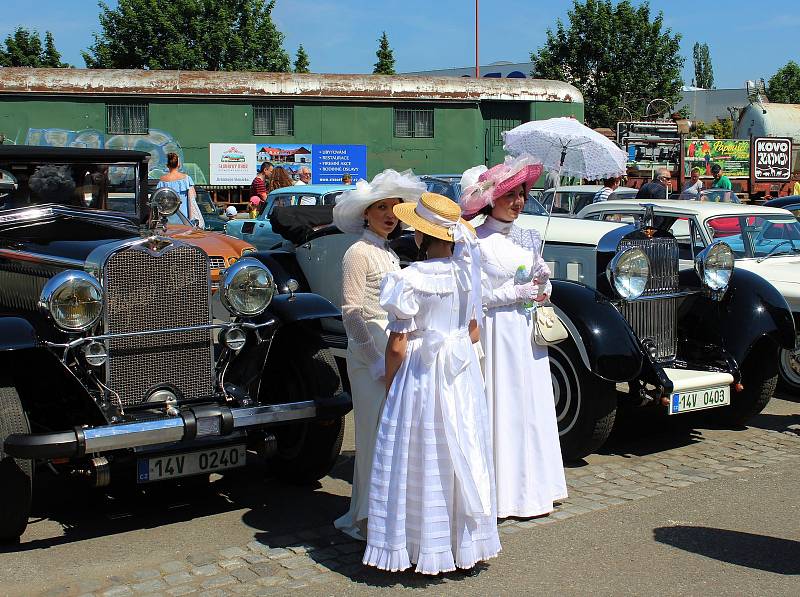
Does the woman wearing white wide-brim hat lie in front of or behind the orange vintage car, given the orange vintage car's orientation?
in front

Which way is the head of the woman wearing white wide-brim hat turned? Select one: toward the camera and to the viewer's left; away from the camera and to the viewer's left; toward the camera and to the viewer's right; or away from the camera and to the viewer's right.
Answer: toward the camera and to the viewer's right

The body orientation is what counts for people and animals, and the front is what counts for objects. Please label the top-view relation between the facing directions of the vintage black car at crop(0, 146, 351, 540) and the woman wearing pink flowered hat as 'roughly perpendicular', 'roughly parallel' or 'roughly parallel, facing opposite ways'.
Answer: roughly parallel

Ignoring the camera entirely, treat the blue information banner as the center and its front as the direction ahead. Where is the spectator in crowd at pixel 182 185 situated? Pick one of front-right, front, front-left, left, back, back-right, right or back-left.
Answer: front

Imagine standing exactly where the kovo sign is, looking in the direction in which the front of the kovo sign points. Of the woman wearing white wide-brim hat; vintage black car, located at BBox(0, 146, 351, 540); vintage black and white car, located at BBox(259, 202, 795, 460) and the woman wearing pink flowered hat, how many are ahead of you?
4

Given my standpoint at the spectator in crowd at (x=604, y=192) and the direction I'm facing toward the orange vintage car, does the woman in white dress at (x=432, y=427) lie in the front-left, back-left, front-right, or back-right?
front-left

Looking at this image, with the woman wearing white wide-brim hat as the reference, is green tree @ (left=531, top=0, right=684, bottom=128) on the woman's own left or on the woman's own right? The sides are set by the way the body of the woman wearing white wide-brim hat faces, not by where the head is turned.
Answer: on the woman's own left

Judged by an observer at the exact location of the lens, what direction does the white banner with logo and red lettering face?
facing the viewer

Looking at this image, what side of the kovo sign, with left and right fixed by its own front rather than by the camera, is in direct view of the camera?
front

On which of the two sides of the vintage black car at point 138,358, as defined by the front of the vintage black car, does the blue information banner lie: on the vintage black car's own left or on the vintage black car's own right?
on the vintage black car's own left

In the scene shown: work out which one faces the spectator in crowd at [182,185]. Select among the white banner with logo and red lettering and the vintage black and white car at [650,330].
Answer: the white banner with logo and red lettering

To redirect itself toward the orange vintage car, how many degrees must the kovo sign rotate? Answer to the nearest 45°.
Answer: approximately 45° to its right

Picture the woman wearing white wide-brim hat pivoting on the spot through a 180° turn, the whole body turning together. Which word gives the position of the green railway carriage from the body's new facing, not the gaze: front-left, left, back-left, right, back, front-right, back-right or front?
front-right

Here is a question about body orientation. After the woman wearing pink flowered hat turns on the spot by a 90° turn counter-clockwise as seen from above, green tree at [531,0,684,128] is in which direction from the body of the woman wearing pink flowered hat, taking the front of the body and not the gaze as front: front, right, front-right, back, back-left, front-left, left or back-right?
front-left

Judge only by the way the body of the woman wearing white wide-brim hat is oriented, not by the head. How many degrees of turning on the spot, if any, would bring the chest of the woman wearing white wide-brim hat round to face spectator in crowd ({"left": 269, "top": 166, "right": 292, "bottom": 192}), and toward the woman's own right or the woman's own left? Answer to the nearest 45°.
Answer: approximately 135° to the woman's own left

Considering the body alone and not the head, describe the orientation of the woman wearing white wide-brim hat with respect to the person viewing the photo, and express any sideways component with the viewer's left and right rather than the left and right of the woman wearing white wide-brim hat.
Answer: facing the viewer and to the right of the viewer
